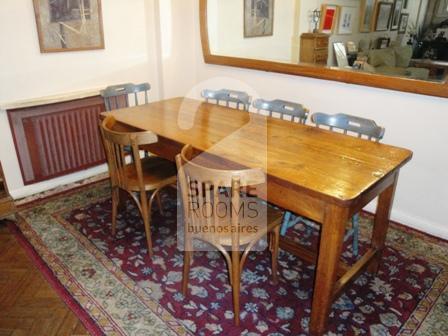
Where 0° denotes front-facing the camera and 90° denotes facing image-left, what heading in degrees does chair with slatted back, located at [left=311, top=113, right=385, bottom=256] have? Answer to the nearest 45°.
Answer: approximately 45°

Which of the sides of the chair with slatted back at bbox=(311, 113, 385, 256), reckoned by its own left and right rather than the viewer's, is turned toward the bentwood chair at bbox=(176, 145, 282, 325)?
front

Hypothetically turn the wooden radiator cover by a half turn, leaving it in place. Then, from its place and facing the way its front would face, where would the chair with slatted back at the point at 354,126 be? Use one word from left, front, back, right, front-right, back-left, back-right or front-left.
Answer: back

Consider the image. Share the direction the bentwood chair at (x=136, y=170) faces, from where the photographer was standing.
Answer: facing away from the viewer and to the right of the viewer

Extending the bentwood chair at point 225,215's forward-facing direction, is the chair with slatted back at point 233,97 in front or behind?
in front

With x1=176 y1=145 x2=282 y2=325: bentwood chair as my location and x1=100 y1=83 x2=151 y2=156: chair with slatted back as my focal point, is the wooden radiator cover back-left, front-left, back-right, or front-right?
front-left

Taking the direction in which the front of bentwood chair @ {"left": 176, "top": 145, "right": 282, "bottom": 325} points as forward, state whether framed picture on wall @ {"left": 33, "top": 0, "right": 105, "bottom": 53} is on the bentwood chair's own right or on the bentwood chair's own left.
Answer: on the bentwood chair's own left

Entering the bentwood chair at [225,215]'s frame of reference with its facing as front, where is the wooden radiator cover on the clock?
The wooden radiator cover is roughly at 9 o'clock from the bentwood chair.

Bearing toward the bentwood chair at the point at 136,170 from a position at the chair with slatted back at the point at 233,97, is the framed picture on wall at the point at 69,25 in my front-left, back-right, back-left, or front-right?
front-right

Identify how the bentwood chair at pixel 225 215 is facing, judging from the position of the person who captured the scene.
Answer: facing away from the viewer and to the right of the viewer

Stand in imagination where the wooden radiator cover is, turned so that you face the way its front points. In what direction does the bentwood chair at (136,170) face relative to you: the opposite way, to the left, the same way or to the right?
to the left
